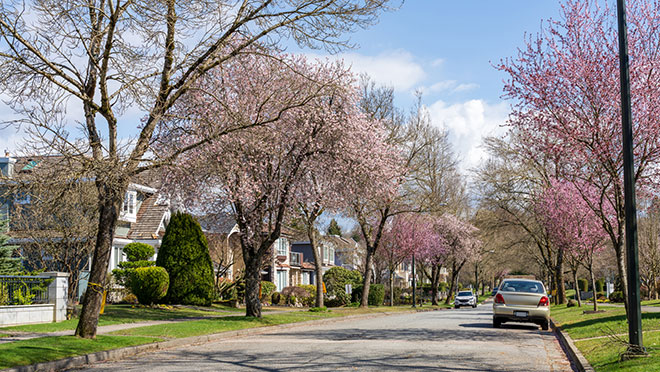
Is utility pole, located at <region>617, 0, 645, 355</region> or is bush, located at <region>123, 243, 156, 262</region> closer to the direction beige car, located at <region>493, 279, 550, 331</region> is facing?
the bush

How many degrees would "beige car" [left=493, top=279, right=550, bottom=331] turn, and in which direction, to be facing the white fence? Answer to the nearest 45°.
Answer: approximately 90° to its left

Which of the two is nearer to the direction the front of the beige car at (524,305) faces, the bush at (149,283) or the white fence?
the bush

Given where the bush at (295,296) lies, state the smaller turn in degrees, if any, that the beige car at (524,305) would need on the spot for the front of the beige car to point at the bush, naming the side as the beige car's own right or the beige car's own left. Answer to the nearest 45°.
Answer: approximately 45° to the beige car's own left

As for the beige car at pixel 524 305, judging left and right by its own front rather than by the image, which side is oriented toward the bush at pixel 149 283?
left

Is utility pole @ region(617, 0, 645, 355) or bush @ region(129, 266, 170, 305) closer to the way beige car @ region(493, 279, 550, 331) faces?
the bush

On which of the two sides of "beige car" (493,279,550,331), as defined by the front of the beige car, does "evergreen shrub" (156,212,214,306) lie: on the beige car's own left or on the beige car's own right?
on the beige car's own left

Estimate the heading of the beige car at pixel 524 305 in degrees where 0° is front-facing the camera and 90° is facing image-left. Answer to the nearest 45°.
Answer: approximately 180°

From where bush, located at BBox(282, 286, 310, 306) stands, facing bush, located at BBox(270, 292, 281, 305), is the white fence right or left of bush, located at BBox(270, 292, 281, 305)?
left

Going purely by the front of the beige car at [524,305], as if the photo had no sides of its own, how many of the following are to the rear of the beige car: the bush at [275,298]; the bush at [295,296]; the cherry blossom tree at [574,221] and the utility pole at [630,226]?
1

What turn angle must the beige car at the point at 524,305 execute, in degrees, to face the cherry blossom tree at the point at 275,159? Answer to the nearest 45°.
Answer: approximately 90° to its left

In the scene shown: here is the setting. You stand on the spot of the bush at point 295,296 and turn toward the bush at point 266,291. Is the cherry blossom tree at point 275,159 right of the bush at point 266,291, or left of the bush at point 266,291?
left

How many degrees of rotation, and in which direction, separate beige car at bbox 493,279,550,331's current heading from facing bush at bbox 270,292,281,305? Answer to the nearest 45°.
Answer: approximately 45° to its left

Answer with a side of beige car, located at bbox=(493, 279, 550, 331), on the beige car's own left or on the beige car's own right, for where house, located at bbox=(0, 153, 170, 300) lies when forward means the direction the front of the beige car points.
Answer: on the beige car's own left
